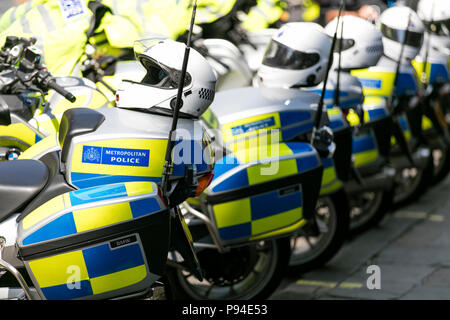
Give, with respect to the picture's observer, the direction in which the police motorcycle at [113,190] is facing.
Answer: facing to the left of the viewer

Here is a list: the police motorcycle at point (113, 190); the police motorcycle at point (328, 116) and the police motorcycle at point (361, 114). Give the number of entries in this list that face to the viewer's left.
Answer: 3

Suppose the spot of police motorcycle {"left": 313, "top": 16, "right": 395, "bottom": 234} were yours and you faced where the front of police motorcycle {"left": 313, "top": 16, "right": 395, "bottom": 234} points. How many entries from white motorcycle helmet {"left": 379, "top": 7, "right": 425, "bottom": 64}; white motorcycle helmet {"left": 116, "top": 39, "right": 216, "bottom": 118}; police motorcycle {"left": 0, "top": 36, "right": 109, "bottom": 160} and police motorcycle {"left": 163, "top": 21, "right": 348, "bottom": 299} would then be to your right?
1

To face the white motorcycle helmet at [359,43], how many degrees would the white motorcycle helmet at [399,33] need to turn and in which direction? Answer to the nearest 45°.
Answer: approximately 45° to its left

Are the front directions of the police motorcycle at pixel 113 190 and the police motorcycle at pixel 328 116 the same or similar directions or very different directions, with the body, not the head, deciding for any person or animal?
same or similar directions

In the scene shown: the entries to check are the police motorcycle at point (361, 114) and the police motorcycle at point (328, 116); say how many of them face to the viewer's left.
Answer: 2

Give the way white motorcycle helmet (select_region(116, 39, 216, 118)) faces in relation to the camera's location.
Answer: facing to the left of the viewer

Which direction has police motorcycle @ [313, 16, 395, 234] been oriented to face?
to the viewer's left

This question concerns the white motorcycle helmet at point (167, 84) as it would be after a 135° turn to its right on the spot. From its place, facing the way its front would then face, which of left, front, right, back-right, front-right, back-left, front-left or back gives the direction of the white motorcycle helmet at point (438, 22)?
front

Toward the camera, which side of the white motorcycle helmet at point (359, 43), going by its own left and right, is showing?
left

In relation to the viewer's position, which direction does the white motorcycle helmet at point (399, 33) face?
facing the viewer and to the left of the viewer

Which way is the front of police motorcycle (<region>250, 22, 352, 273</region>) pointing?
to the viewer's left

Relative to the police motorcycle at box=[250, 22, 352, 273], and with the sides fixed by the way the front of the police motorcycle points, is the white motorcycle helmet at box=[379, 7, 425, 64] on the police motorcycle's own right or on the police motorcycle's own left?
on the police motorcycle's own right

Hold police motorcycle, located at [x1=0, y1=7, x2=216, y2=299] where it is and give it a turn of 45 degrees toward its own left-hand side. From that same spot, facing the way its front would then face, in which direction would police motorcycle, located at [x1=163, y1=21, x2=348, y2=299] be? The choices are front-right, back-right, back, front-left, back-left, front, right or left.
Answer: back
